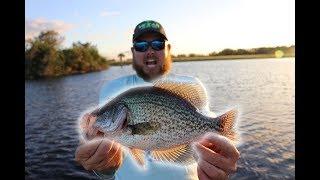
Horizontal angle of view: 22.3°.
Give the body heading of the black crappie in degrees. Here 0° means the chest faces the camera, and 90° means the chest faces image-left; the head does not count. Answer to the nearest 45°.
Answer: approximately 90°

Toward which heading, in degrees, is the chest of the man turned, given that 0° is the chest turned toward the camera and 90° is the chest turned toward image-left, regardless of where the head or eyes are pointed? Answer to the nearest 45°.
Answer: approximately 0°
